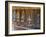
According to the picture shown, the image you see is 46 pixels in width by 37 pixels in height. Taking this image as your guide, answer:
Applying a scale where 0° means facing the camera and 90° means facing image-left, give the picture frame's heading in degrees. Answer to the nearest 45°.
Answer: approximately 315°
